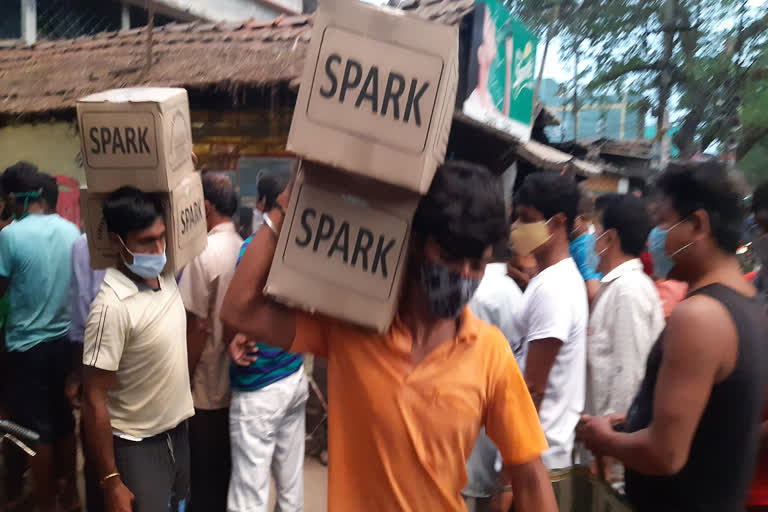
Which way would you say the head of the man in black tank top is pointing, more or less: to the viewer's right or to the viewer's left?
to the viewer's left

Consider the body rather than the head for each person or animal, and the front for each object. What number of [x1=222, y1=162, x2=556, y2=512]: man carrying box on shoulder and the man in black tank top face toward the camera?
1

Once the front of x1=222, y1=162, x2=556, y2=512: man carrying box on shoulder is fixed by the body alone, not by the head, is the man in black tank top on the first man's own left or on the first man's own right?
on the first man's own left

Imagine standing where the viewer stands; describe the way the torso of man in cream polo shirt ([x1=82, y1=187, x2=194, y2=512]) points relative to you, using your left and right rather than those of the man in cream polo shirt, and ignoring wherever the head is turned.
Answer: facing the viewer and to the right of the viewer

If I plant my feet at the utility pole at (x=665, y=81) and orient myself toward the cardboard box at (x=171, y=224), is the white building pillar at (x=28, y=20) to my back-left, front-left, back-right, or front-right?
front-right

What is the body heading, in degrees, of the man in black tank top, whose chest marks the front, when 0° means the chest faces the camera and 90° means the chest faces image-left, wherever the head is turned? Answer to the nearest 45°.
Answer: approximately 135°

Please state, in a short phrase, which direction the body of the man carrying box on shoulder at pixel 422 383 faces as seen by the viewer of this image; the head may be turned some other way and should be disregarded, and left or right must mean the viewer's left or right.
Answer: facing the viewer

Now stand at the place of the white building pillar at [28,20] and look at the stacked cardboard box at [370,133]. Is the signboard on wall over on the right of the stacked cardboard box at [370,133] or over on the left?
left

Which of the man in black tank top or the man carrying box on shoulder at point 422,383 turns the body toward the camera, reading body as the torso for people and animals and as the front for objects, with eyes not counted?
the man carrying box on shoulder

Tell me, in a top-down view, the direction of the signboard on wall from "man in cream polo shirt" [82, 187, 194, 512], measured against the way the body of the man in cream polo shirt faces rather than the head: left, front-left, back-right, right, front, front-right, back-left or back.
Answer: left

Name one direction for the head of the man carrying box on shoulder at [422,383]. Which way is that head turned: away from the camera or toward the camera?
toward the camera
